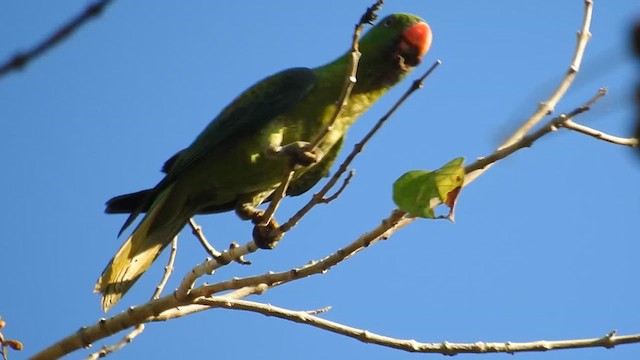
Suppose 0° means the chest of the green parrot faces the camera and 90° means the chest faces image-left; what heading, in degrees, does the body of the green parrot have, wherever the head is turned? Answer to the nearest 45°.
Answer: approximately 270°

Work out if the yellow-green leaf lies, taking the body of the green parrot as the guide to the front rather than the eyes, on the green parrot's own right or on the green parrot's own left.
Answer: on the green parrot's own left
